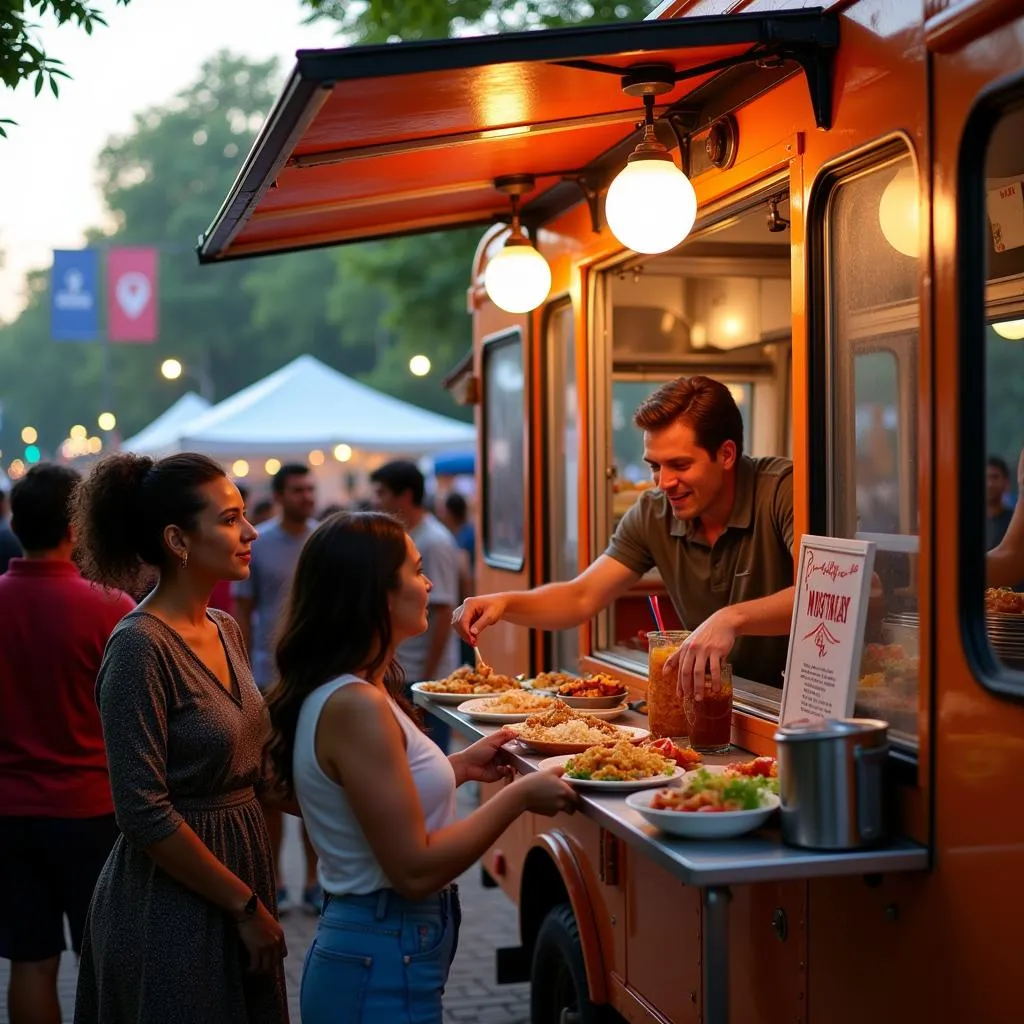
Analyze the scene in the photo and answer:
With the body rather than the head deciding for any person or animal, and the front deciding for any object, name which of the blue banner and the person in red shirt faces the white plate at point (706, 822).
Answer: the blue banner

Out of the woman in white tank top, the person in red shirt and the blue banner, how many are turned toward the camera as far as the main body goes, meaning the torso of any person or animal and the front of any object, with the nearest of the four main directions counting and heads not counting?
1

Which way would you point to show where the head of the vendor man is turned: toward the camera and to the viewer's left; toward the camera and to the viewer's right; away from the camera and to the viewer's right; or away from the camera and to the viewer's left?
toward the camera and to the viewer's left

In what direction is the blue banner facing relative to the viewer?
toward the camera

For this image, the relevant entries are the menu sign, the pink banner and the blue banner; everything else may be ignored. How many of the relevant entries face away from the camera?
0

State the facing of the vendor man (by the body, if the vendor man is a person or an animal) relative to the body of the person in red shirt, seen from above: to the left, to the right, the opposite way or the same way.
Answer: to the left

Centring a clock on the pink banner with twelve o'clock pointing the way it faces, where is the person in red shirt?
The person in red shirt is roughly at 12 o'clock from the pink banner.

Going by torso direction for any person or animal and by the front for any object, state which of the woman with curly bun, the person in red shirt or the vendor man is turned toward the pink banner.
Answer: the person in red shirt

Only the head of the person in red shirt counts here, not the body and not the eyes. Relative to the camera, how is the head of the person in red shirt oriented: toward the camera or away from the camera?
away from the camera

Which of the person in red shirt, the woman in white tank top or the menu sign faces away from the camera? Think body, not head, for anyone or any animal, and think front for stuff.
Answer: the person in red shirt

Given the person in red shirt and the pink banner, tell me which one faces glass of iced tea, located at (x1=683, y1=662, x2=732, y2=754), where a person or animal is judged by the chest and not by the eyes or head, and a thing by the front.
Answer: the pink banner

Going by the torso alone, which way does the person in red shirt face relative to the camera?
away from the camera

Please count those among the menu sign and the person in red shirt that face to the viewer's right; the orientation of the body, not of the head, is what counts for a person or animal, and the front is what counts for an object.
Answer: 0

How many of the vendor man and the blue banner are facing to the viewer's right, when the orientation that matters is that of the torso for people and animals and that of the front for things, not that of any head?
0

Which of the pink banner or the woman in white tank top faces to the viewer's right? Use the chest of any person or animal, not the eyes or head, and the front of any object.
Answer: the woman in white tank top

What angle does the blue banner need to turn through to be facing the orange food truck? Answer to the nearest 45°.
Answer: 0° — it already faces it

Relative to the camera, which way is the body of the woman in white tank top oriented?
to the viewer's right

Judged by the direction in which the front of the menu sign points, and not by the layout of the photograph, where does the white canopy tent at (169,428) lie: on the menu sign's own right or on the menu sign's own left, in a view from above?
on the menu sign's own right

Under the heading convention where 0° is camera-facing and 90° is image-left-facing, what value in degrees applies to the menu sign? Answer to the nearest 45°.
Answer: approximately 45°

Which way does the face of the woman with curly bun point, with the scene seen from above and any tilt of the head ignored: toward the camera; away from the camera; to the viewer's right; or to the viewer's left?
to the viewer's right

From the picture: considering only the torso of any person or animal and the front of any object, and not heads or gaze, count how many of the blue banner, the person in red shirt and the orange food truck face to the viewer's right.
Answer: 0
